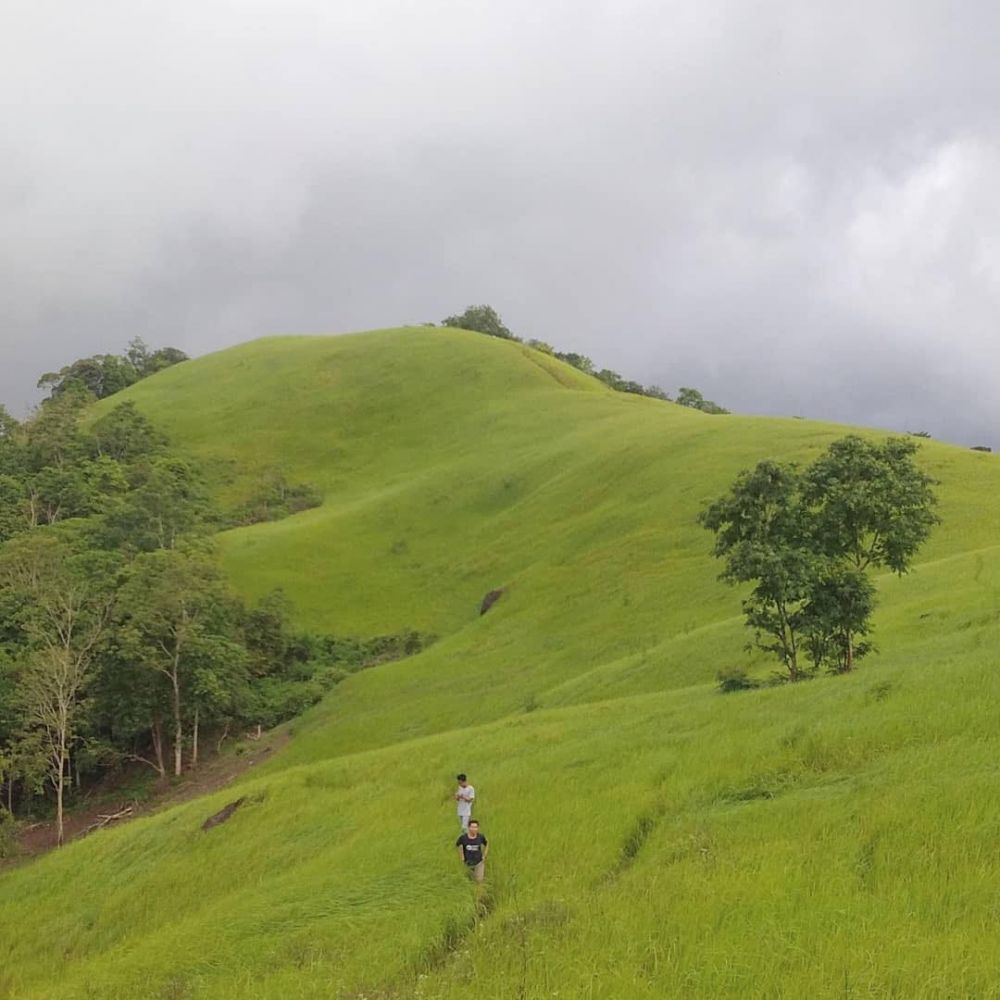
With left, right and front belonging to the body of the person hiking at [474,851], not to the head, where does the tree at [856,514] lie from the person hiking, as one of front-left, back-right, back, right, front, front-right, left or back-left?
back-left

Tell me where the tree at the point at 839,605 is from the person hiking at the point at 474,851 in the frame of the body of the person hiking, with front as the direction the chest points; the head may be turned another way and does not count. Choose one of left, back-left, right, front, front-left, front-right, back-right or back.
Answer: back-left

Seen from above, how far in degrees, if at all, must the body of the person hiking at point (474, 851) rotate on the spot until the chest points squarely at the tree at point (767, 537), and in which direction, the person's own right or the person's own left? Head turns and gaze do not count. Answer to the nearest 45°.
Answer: approximately 135° to the person's own left

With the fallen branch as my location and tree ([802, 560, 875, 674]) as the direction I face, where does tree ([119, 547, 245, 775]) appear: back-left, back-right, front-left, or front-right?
front-left

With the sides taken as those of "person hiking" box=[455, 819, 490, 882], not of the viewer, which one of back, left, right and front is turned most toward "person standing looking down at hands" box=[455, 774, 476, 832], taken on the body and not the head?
back

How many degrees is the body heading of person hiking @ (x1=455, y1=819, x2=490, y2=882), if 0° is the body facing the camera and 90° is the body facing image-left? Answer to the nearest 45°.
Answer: approximately 0°

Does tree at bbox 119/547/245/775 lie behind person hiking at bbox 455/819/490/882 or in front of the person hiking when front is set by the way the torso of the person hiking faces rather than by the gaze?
behind
